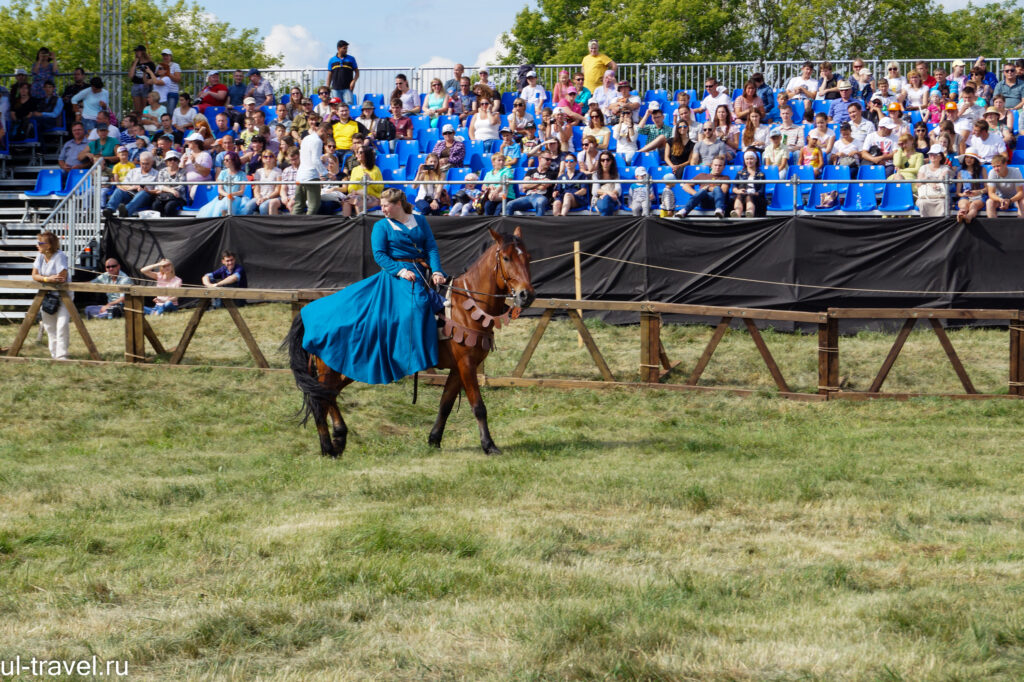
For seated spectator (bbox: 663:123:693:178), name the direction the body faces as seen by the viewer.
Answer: toward the camera

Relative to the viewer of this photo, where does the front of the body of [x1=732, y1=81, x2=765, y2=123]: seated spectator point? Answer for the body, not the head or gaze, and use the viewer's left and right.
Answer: facing the viewer

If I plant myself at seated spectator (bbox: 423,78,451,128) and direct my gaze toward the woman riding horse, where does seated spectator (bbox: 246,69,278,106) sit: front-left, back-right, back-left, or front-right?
back-right

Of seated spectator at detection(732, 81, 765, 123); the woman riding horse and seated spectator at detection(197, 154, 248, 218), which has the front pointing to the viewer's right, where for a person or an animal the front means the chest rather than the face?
the woman riding horse

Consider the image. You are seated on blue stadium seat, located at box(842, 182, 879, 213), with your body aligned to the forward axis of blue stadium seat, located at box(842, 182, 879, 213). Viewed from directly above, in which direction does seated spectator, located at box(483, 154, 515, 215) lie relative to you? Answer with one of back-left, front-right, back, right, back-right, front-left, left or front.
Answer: right

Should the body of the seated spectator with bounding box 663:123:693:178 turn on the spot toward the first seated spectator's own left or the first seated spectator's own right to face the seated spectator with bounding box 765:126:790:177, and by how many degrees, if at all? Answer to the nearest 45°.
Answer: approximately 90° to the first seated spectator's own left

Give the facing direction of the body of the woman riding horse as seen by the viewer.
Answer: to the viewer's right

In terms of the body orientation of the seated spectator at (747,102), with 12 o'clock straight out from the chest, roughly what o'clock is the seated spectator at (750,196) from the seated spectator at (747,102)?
the seated spectator at (750,196) is roughly at 12 o'clock from the seated spectator at (747,102).

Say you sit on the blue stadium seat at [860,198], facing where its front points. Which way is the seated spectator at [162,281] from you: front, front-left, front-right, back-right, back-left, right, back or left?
right

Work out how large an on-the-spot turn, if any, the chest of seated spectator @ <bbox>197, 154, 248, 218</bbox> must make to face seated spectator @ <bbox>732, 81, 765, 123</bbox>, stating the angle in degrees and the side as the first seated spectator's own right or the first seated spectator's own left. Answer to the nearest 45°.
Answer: approximately 135° to the first seated spectator's own left
